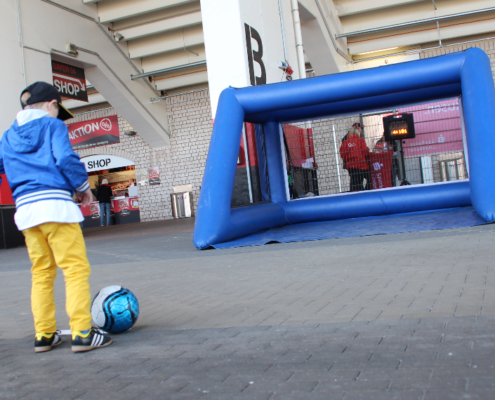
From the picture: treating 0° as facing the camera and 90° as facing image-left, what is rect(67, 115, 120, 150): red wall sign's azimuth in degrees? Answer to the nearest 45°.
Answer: approximately 0°

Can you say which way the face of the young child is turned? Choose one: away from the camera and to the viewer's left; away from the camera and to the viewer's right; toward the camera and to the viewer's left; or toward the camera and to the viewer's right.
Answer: away from the camera and to the viewer's right

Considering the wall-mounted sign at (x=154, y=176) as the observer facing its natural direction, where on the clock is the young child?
The young child is roughly at 12 o'clock from the wall-mounted sign.

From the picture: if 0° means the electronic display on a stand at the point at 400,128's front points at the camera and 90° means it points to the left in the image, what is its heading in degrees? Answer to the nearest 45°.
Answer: approximately 0°

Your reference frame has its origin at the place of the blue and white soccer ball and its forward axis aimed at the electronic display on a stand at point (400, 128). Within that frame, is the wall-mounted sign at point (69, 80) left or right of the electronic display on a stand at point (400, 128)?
left
